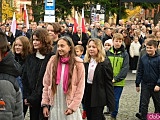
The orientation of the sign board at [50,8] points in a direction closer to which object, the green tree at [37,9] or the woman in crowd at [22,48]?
the woman in crowd

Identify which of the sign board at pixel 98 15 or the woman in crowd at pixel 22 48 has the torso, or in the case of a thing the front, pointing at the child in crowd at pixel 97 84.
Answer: the sign board

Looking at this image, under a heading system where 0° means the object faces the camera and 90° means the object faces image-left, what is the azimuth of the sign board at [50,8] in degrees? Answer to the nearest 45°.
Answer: approximately 0°

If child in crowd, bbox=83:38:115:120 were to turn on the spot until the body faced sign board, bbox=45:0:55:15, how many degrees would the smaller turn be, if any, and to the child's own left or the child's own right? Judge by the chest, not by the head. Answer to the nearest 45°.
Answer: approximately 135° to the child's own right

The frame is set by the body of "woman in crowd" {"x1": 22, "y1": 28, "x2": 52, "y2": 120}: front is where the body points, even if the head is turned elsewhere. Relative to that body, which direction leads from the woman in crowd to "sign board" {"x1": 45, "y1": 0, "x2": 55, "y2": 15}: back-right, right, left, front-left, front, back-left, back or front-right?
back-right

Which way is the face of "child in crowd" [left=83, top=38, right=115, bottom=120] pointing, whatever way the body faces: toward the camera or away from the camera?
toward the camera

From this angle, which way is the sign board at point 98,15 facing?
toward the camera

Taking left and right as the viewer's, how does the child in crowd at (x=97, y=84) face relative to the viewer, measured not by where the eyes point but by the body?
facing the viewer and to the left of the viewer

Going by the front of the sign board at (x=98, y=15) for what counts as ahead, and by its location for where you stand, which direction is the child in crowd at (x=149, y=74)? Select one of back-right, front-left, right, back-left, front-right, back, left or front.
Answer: front

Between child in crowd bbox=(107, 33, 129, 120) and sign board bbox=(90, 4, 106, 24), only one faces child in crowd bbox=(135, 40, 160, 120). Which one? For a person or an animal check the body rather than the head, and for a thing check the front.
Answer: the sign board

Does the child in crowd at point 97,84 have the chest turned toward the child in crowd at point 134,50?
no

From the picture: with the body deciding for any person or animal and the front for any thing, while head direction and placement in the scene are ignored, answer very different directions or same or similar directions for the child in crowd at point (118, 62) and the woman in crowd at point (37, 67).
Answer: same or similar directions

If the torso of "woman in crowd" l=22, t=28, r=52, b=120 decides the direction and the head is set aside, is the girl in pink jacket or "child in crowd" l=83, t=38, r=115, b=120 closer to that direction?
the girl in pink jacket
